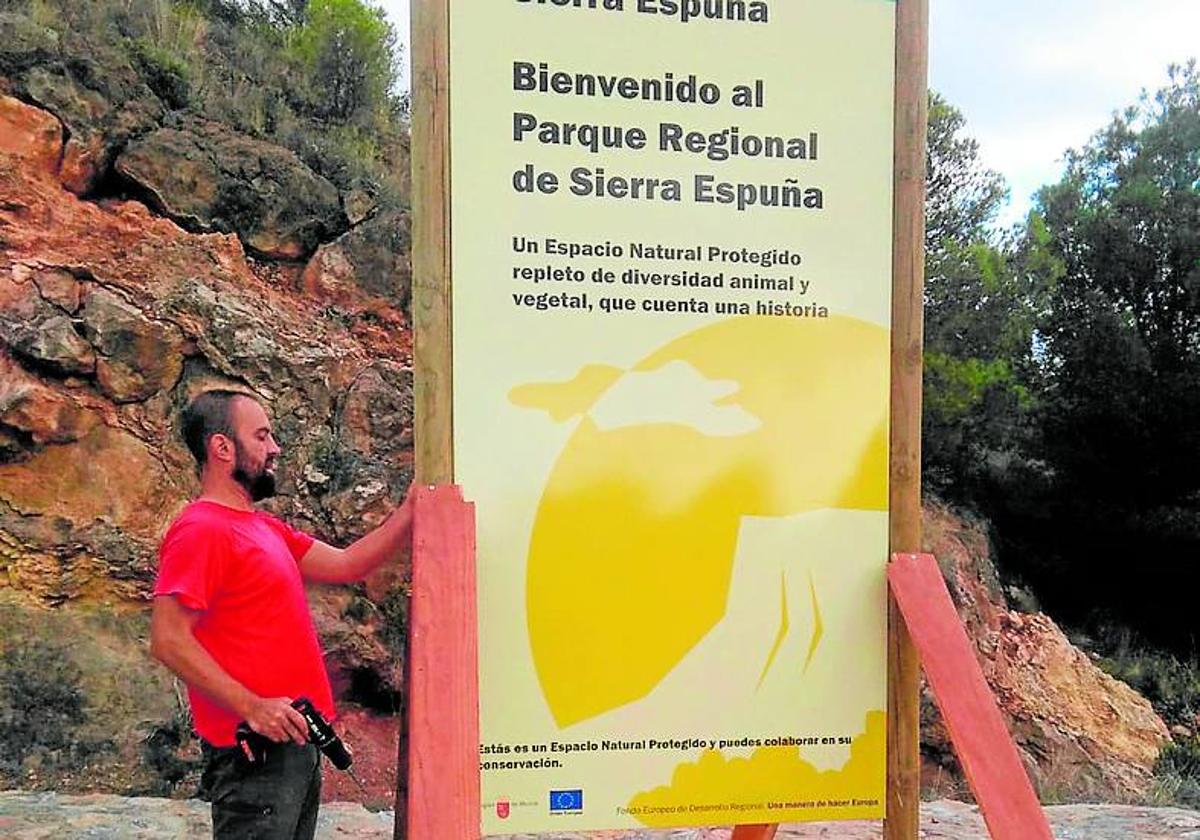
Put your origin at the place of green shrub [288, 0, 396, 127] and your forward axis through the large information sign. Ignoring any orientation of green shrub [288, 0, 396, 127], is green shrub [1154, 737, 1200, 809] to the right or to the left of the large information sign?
left

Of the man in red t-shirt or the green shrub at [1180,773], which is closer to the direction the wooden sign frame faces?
the man in red t-shirt

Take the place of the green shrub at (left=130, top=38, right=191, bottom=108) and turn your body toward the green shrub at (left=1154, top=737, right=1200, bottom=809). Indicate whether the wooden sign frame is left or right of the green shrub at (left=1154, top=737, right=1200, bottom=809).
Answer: right

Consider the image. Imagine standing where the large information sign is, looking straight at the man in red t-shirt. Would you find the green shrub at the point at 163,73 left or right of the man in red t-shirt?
right

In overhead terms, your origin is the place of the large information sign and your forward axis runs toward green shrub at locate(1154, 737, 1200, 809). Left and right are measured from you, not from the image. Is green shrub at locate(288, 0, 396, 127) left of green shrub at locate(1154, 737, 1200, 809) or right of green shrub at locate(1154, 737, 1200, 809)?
left

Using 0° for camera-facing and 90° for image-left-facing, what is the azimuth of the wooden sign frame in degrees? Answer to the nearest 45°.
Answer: approximately 0°

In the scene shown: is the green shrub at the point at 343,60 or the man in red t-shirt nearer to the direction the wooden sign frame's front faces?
the man in red t-shirt

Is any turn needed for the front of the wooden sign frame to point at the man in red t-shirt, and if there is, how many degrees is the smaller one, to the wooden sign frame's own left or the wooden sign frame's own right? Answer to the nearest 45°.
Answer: approximately 90° to the wooden sign frame's own right

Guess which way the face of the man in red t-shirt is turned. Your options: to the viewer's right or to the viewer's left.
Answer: to the viewer's right

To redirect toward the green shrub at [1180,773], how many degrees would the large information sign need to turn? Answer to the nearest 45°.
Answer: approximately 135° to its left

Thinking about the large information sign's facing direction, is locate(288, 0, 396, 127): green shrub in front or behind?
behind

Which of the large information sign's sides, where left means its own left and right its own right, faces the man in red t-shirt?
right

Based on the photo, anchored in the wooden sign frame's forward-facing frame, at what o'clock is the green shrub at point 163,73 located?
The green shrub is roughly at 5 o'clock from the wooden sign frame.

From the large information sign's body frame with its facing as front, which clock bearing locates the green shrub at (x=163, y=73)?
The green shrub is roughly at 5 o'clock from the large information sign.
